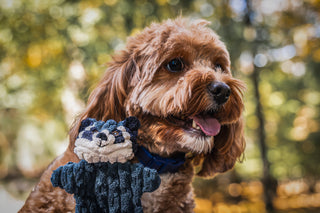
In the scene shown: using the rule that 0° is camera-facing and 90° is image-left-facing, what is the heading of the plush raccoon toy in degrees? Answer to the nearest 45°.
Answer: approximately 0°

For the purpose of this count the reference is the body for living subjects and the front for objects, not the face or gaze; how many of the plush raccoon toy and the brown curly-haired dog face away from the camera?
0

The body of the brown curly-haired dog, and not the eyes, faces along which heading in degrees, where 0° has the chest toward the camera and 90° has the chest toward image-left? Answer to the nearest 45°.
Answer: approximately 315°
